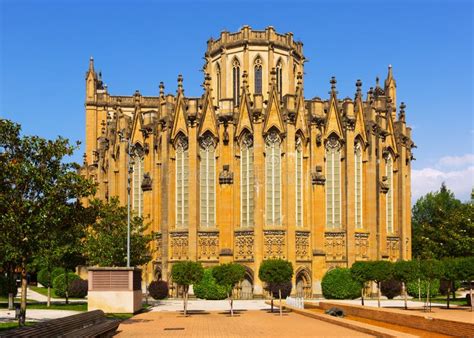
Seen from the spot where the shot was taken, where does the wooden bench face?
facing the viewer and to the right of the viewer

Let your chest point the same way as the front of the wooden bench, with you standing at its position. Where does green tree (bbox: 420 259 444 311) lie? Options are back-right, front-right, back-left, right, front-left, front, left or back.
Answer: left

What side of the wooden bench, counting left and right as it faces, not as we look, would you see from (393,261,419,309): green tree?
left

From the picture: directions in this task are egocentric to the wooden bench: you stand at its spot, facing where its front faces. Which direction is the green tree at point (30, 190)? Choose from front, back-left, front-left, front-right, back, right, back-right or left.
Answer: back-left

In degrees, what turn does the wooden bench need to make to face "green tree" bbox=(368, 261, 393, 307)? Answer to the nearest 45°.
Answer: approximately 90° to its left

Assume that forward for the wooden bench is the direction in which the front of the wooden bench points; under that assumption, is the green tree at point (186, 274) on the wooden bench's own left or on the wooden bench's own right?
on the wooden bench's own left
